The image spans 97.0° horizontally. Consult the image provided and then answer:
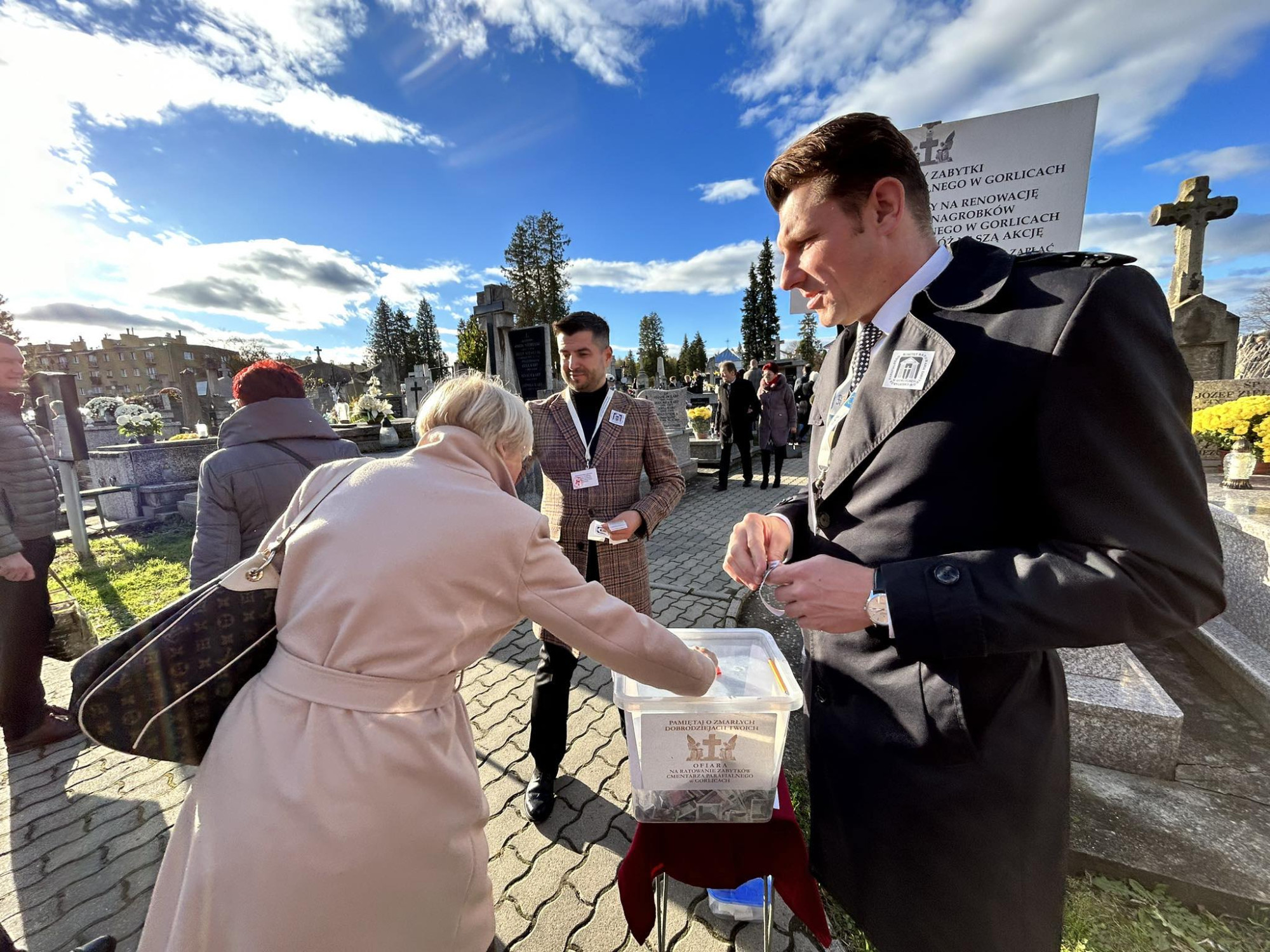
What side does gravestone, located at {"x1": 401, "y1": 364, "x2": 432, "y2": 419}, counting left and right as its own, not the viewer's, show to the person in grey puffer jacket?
front

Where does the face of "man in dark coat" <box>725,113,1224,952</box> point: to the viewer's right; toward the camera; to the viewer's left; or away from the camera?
to the viewer's left

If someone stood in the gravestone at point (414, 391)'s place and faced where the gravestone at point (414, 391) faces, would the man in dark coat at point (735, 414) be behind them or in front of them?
in front

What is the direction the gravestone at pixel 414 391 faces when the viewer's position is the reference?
facing the viewer

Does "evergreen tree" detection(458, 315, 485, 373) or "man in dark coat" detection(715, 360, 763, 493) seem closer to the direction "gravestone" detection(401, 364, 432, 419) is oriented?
the man in dark coat

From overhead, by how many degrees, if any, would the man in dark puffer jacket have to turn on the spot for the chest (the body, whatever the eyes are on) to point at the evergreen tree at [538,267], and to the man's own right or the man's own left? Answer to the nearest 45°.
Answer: approximately 45° to the man's own left

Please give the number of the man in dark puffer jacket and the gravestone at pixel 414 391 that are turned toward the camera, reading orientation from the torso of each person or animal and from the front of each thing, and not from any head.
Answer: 1

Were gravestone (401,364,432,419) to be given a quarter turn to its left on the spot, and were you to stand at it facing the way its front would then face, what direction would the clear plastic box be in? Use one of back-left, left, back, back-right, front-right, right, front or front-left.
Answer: right

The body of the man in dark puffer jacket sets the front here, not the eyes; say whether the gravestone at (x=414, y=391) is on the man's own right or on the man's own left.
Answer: on the man's own left

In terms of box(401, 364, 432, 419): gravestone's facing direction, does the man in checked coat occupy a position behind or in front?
in front

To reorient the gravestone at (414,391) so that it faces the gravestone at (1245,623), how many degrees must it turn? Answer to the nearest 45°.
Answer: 0° — it already faces it

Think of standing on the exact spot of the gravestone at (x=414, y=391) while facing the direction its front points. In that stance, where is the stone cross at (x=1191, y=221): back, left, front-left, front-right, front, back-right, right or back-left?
front-left

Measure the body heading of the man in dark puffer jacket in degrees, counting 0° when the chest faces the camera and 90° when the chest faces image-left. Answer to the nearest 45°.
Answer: approximately 270°

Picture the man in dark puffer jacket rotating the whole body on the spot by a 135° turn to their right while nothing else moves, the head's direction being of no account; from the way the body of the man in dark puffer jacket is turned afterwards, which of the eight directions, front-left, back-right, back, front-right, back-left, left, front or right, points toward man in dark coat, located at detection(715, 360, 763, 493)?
back-left

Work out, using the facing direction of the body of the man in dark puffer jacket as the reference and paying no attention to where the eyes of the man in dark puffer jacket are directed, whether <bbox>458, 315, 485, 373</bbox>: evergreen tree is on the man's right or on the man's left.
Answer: on the man's left
